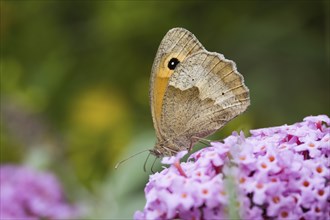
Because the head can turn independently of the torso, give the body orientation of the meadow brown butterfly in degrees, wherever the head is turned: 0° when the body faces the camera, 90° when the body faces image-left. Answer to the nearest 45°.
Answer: approximately 90°
